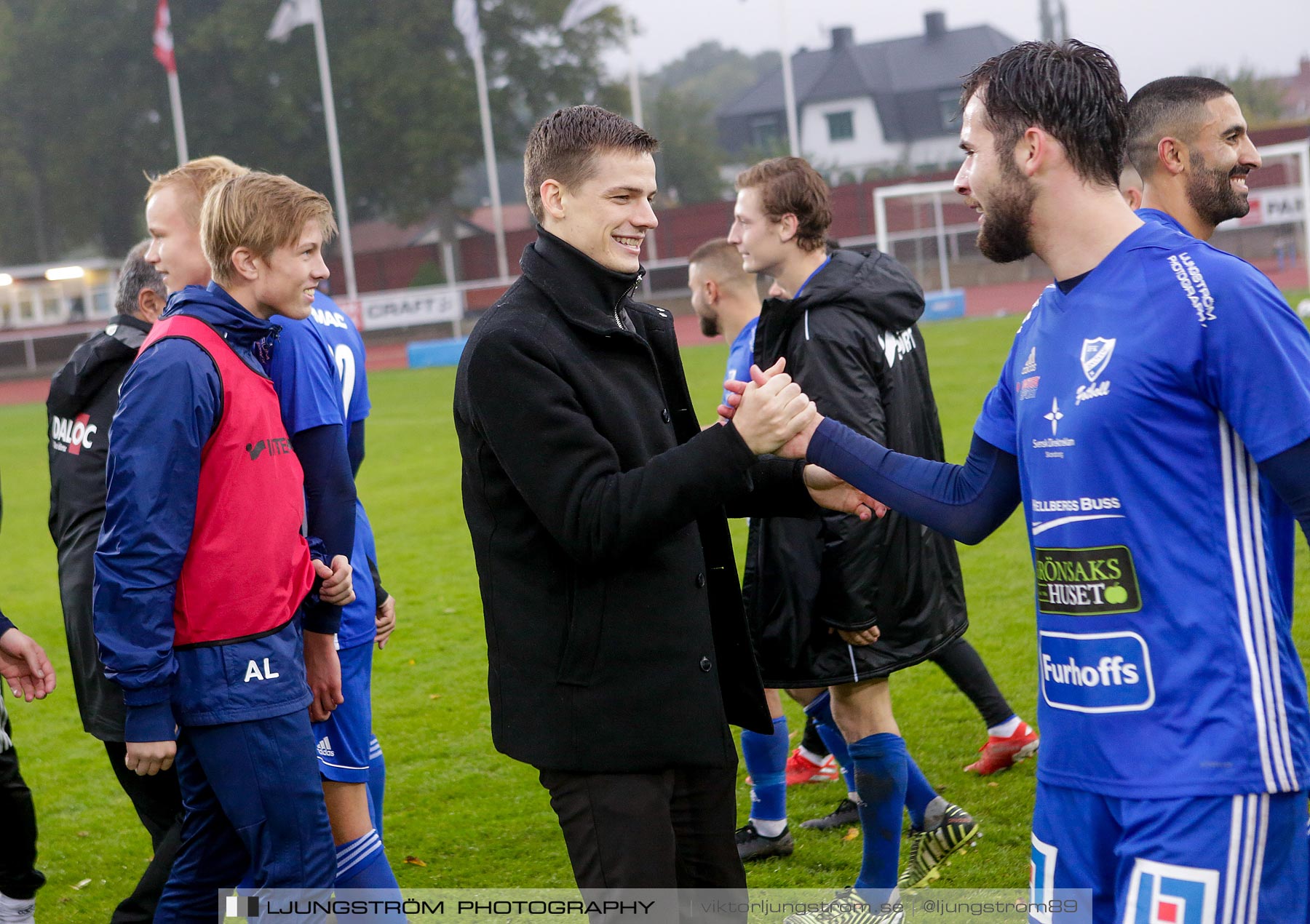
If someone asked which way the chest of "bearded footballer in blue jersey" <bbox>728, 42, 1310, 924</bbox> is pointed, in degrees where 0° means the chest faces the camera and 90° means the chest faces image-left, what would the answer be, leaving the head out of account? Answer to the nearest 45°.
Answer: approximately 45°

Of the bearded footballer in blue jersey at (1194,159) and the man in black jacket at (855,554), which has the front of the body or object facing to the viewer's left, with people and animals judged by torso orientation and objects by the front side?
the man in black jacket

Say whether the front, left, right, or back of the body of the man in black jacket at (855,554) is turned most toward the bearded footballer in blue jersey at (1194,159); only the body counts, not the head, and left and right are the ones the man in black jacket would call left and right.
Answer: back

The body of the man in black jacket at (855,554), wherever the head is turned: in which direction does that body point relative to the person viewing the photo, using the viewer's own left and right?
facing to the left of the viewer

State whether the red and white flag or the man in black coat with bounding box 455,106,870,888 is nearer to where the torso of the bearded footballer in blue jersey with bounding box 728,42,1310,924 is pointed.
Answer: the man in black coat

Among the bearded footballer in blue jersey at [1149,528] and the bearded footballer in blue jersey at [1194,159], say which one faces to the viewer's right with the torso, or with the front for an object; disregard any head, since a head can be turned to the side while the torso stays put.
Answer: the bearded footballer in blue jersey at [1194,159]

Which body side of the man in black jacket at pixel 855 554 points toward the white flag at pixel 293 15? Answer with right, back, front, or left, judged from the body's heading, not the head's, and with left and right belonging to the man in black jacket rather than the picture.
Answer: right

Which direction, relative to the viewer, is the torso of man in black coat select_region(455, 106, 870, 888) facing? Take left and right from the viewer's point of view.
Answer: facing the viewer and to the right of the viewer

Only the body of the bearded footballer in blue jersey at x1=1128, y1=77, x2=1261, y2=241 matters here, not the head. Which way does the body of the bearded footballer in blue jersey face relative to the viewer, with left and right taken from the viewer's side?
facing to the right of the viewer

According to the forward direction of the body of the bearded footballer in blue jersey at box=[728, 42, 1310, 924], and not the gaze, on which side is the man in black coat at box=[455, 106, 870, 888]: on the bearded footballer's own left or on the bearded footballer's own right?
on the bearded footballer's own right

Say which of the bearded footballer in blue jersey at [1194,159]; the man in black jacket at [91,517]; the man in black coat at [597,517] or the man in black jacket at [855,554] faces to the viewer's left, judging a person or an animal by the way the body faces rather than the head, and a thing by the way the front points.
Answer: the man in black jacket at [855,554]

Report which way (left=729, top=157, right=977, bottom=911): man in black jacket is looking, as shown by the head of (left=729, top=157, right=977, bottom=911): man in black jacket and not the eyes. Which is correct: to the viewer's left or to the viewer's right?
to the viewer's left
